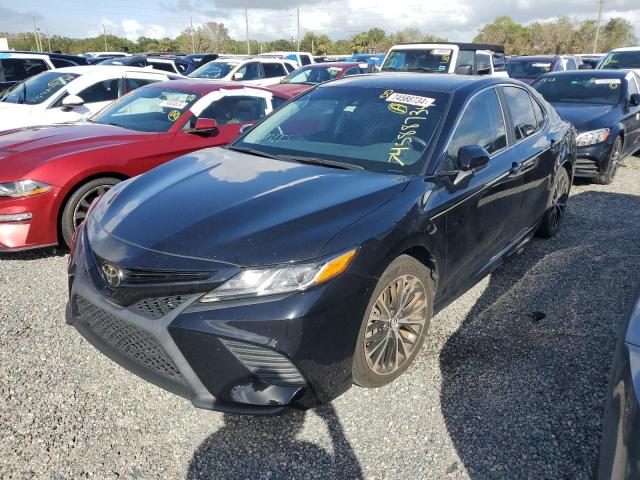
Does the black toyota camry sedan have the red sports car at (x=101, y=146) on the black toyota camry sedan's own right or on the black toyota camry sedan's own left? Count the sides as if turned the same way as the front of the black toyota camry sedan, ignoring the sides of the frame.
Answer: on the black toyota camry sedan's own right

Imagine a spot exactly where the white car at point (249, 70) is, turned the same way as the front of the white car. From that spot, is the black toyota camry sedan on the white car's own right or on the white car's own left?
on the white car's own left

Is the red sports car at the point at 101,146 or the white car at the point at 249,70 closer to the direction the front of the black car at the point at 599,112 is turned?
the red sports car

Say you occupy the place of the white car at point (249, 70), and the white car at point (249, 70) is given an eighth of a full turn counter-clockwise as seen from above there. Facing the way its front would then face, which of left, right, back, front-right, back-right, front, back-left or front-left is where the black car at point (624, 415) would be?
front

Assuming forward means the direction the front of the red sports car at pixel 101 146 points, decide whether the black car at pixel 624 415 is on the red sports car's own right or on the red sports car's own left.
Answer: on the red sports car's own left

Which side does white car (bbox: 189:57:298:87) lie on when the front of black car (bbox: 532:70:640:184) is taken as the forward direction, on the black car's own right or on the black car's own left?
on the black car's own right

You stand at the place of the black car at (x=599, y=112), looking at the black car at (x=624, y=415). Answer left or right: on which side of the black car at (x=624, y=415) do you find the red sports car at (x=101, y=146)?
right

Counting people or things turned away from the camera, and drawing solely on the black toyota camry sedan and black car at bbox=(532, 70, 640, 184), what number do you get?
0

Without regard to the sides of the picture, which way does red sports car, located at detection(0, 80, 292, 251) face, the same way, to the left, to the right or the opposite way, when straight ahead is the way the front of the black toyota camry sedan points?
the same way

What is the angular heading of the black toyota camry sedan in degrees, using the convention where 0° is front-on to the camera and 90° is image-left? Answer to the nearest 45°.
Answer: approximately 45°

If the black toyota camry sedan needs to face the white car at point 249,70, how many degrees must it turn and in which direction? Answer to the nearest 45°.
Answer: approximately 135° to its right

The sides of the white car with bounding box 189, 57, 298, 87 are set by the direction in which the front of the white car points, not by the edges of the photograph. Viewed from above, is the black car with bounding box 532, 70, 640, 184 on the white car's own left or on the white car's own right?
on the white car's own left

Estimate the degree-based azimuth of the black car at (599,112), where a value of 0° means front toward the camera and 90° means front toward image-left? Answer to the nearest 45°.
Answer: approximately 45°

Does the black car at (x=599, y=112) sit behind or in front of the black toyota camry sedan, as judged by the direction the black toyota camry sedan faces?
behind

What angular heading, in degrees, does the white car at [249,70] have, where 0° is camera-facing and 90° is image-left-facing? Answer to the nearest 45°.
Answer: approximately 45°

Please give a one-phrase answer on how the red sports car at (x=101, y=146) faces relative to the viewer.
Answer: facing the viewer and to the left of the viewer
